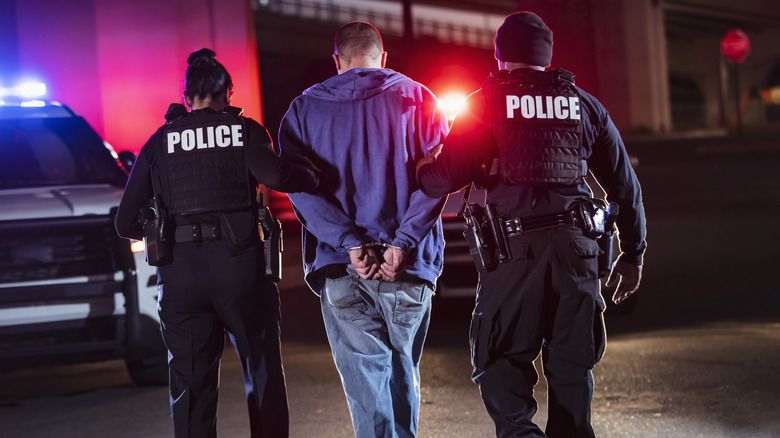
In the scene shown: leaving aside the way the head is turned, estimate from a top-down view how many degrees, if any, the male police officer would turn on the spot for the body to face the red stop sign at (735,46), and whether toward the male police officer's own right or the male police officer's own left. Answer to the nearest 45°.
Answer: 0° — they already face it

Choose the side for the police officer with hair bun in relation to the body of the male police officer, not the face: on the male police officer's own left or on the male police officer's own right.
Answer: on the male police officer's own left

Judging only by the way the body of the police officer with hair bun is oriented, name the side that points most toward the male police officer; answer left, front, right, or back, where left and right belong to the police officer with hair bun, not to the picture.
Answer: right

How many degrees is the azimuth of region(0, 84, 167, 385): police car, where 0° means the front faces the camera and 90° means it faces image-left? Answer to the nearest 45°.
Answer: approximately 0°

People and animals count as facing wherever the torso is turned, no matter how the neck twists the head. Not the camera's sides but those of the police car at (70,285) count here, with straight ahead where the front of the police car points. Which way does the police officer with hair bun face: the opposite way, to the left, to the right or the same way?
the opposite way

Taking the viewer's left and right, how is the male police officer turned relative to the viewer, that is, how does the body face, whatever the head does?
facing away from the viewer

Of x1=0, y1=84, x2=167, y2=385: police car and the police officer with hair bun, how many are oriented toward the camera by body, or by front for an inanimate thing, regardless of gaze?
1

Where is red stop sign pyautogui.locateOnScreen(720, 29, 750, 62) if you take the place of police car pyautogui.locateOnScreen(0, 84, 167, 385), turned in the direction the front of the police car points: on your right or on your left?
on your left

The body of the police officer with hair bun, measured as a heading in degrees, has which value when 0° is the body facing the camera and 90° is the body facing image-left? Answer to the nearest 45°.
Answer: approximately 180°

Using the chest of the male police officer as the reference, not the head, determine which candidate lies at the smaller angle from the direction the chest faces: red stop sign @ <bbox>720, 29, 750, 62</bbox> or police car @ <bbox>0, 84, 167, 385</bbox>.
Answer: the red stop sign

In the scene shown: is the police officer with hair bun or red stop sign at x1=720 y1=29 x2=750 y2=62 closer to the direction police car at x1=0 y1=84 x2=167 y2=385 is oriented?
the police officer with hair bun
